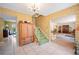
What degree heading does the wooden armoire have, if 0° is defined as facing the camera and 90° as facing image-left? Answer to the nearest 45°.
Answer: approximately 315°
